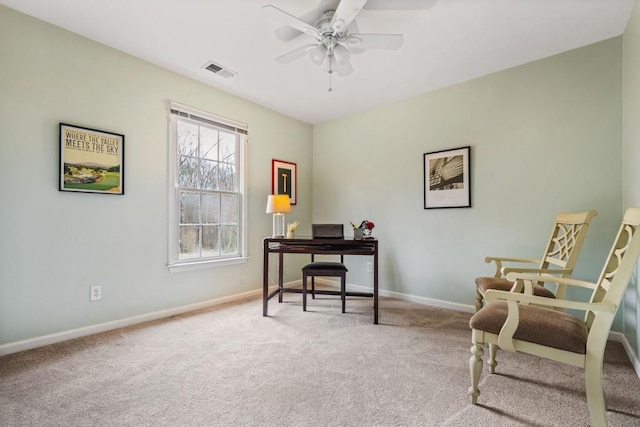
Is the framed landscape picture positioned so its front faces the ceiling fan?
yes

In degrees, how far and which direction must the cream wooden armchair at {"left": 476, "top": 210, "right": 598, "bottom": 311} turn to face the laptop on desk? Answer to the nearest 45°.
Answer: approximately 45° to its right

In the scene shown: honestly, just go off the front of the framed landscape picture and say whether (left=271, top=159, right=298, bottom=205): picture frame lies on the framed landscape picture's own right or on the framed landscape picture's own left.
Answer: on the framed landscape picture's own left

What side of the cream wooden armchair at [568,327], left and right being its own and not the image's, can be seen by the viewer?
left

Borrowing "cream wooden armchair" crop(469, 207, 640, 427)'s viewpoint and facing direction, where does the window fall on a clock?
The window is roughly at 12 o'clock from the cream wooden armchair.

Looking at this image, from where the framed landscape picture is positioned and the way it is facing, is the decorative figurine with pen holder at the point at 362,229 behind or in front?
in front

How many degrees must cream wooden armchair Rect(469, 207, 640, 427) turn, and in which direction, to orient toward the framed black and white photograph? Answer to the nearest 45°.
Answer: approximately 45° to its right

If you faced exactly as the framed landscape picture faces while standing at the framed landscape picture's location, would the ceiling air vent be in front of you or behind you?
in front

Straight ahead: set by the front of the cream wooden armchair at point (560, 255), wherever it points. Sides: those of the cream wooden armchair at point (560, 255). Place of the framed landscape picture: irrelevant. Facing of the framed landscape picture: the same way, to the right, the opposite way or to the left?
the opposite way

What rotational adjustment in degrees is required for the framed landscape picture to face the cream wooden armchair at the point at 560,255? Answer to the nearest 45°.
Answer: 0° — it already faces it

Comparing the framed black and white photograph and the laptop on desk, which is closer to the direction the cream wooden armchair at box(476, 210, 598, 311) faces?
the laptop on desk

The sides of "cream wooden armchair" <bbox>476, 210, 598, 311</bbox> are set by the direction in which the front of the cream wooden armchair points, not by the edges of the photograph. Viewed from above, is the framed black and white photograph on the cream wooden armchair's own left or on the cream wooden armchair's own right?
on the cream wooden armchair's own right

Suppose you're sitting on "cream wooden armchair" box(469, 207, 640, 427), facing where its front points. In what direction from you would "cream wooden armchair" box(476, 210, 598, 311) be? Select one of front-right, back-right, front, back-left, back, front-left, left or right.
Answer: right

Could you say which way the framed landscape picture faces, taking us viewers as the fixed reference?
facing the viewer and to the right of the viewer

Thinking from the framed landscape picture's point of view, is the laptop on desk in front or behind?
in front

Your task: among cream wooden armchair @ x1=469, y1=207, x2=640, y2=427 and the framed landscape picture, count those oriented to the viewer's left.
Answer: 1
